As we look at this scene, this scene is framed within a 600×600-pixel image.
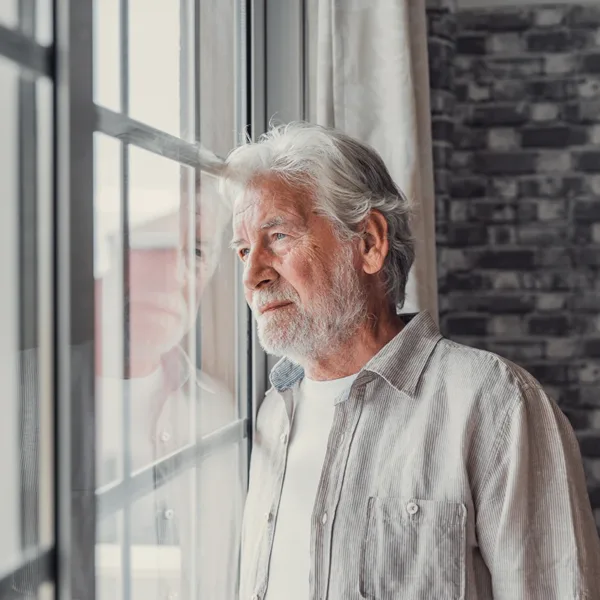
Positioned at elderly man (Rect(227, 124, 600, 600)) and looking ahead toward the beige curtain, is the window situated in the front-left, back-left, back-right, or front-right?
back-left

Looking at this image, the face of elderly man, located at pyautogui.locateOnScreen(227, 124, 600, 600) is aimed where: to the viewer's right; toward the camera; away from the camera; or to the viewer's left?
to the viewer's left

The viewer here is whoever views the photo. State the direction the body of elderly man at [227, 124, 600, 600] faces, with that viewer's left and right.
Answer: facing the viewer and to the left of the viewer

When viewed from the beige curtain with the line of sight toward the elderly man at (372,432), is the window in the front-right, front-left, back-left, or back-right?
front-right

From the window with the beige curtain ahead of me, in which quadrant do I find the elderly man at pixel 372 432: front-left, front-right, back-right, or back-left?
front-right

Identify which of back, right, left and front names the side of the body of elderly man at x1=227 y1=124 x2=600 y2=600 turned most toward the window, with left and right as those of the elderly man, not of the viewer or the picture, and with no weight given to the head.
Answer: front
